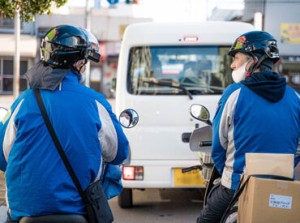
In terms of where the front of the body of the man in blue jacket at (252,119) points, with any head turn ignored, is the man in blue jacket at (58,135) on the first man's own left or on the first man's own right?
on the first man's own left

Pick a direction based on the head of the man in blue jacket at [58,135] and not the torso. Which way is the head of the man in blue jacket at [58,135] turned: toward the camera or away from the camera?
away from the camera

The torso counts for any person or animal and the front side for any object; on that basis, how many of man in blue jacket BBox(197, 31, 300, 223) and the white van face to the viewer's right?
0

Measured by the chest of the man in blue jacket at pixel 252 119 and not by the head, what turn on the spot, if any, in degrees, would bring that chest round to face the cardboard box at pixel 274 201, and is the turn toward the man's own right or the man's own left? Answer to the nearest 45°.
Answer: approximately 135° to the man's own left

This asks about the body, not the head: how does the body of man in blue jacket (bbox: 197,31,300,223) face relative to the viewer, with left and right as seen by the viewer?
facing away from the viewer and to the left of the viewer

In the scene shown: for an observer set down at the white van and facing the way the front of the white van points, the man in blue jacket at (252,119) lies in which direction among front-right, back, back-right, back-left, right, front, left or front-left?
back

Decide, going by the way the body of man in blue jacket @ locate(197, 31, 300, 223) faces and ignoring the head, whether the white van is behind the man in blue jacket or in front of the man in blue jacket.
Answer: in front

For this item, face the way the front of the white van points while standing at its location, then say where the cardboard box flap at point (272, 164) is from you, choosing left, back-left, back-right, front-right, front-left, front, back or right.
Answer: back

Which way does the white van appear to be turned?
away from the camera
